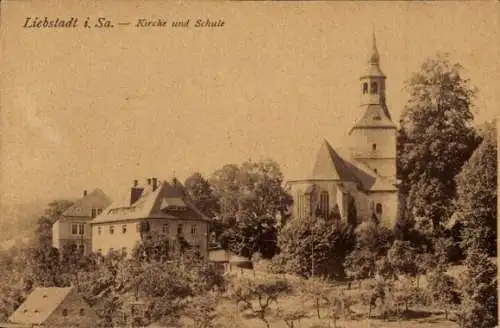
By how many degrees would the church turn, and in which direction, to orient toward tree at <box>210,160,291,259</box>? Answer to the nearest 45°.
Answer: approximately 135° to its left

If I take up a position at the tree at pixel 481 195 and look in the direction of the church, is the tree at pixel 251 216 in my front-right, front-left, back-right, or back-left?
front-left
